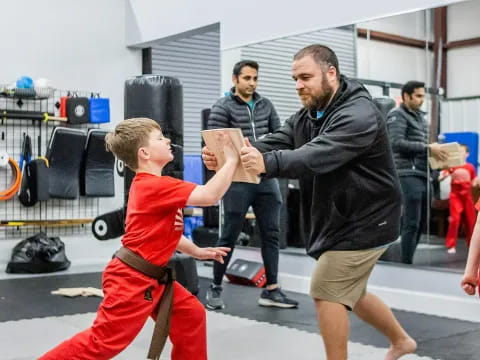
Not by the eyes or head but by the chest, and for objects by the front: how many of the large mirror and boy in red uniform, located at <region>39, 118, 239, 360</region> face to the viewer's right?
1

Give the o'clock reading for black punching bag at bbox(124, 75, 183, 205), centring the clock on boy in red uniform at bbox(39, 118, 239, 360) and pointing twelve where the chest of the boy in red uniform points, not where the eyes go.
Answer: The black punching bag is roughly at 9 o'clock from the boy in red uniform.

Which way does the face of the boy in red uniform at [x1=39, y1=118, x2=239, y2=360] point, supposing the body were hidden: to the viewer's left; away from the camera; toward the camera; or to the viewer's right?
to the viewer's right

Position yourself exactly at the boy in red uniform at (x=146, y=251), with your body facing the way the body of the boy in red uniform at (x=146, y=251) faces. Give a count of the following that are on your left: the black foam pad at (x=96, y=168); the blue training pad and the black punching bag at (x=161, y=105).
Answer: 3

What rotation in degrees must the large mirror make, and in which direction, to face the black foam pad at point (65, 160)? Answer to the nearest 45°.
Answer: approximately 90° to its right

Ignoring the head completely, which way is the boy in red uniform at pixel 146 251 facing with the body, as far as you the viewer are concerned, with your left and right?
facing to the right of the viewer

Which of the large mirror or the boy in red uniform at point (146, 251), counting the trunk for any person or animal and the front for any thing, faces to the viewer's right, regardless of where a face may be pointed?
the boy in red uniform

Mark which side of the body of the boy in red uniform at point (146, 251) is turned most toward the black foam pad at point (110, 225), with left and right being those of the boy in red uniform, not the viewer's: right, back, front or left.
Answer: left

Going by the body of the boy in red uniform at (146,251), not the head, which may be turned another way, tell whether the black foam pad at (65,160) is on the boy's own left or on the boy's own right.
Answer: on the boy's own left

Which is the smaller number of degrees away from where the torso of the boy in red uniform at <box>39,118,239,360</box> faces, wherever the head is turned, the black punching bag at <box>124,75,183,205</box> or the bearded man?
the bearded man

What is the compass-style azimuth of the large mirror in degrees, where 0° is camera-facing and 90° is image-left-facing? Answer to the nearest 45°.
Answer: approximately 45°

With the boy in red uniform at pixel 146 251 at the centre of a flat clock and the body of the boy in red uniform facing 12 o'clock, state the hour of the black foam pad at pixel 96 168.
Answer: The black foam pad is roughly at 9 o'clock from the boy in red uniform.
